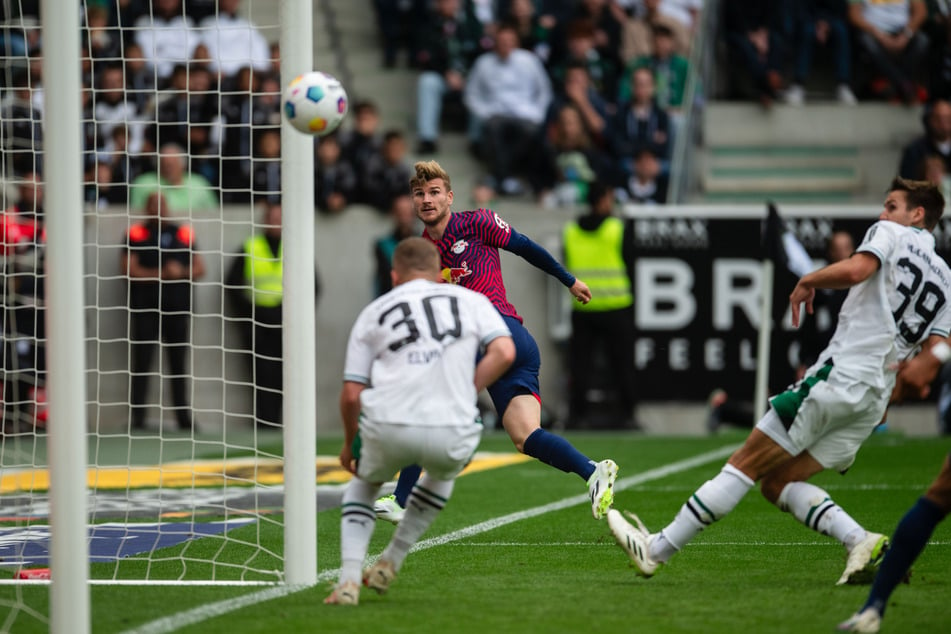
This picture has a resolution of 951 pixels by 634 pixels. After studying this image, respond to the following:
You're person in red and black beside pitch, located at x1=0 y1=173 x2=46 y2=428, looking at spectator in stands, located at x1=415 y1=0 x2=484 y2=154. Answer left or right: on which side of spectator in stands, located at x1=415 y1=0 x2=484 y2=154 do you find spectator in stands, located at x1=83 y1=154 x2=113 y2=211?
left

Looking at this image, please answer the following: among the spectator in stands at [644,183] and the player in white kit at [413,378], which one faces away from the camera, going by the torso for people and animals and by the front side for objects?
the player in white kit

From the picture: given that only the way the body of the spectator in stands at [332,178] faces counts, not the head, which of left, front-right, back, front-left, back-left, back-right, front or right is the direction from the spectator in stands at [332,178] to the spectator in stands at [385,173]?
left

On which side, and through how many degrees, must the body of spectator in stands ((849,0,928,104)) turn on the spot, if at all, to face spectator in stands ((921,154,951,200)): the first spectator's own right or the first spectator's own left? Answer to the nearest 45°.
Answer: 0° — they already face them

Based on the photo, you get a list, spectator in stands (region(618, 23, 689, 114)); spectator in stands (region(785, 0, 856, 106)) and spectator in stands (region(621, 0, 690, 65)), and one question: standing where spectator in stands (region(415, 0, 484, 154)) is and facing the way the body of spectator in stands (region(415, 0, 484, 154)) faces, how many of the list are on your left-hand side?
3

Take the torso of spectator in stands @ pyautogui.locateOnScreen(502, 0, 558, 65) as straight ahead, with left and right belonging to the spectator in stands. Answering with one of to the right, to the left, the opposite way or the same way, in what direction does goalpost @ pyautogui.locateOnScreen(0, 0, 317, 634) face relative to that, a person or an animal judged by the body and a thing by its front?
to the left

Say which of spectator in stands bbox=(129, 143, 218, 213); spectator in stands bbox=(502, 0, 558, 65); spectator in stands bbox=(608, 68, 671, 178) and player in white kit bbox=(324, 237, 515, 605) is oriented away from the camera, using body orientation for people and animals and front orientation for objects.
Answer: the player in white kit

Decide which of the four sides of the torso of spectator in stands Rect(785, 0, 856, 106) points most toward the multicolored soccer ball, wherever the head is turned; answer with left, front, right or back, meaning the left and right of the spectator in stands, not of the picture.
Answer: front

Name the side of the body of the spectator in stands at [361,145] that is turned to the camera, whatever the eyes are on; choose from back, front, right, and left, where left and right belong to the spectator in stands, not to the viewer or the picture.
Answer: front

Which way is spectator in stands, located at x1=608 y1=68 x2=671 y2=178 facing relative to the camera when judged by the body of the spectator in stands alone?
toward the camera

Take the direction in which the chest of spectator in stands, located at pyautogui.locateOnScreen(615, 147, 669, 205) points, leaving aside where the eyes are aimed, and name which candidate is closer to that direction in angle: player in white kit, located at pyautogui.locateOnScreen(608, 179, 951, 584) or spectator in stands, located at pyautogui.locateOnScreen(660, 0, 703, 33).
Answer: the player in white kit

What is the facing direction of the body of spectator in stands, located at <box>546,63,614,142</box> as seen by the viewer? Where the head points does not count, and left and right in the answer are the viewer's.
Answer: facing the viewer

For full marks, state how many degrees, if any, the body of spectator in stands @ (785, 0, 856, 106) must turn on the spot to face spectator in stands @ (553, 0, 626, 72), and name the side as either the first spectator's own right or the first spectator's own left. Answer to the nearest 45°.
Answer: approximately 90° to the first spectator's own right

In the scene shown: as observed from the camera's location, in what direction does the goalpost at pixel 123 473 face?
facing to the right of the viewer

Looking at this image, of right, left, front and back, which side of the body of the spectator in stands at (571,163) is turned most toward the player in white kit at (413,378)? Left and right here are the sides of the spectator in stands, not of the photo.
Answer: front

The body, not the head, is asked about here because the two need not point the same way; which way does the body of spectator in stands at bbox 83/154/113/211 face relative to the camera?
toward the camera

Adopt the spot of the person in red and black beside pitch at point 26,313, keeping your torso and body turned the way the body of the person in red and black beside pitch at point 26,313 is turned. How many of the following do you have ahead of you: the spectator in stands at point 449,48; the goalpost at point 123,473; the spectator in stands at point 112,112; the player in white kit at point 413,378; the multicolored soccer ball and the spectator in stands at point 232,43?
3
